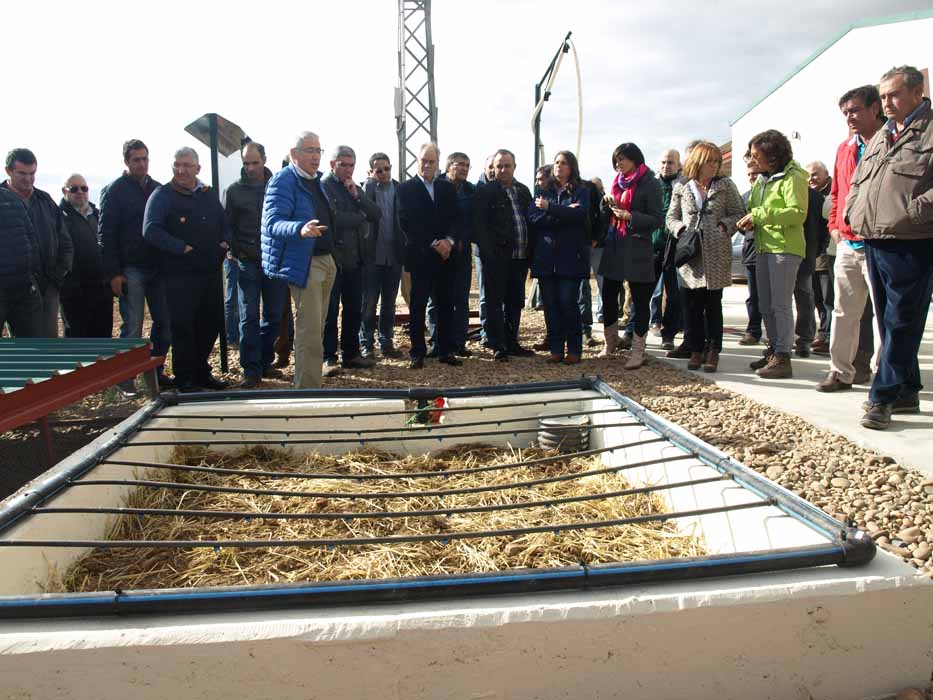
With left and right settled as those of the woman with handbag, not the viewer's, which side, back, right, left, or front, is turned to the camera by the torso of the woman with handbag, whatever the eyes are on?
front

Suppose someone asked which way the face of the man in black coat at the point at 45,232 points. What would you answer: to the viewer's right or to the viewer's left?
to the viewer's right

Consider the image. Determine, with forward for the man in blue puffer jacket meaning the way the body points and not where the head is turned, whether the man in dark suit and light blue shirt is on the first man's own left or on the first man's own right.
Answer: on the first man's own left

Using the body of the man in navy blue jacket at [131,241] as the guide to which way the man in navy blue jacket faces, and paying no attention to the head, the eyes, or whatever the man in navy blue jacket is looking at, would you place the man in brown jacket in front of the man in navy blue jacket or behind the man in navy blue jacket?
in front

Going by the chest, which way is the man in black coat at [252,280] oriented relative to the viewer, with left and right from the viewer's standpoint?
facing the viewer

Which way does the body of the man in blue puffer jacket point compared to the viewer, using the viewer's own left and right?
facing the viewer and to the right of the viewer

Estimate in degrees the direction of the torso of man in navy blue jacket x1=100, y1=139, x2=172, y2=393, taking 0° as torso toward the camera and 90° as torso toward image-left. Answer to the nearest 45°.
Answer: approximately 315°

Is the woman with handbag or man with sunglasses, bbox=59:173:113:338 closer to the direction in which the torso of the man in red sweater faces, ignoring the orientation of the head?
the man with sunglasses

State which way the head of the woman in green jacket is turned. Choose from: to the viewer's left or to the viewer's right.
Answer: to the viewer's left

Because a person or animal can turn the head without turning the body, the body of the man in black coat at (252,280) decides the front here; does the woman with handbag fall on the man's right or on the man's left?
on the man's left

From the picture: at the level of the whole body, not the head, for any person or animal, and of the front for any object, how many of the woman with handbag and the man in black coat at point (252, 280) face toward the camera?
2
